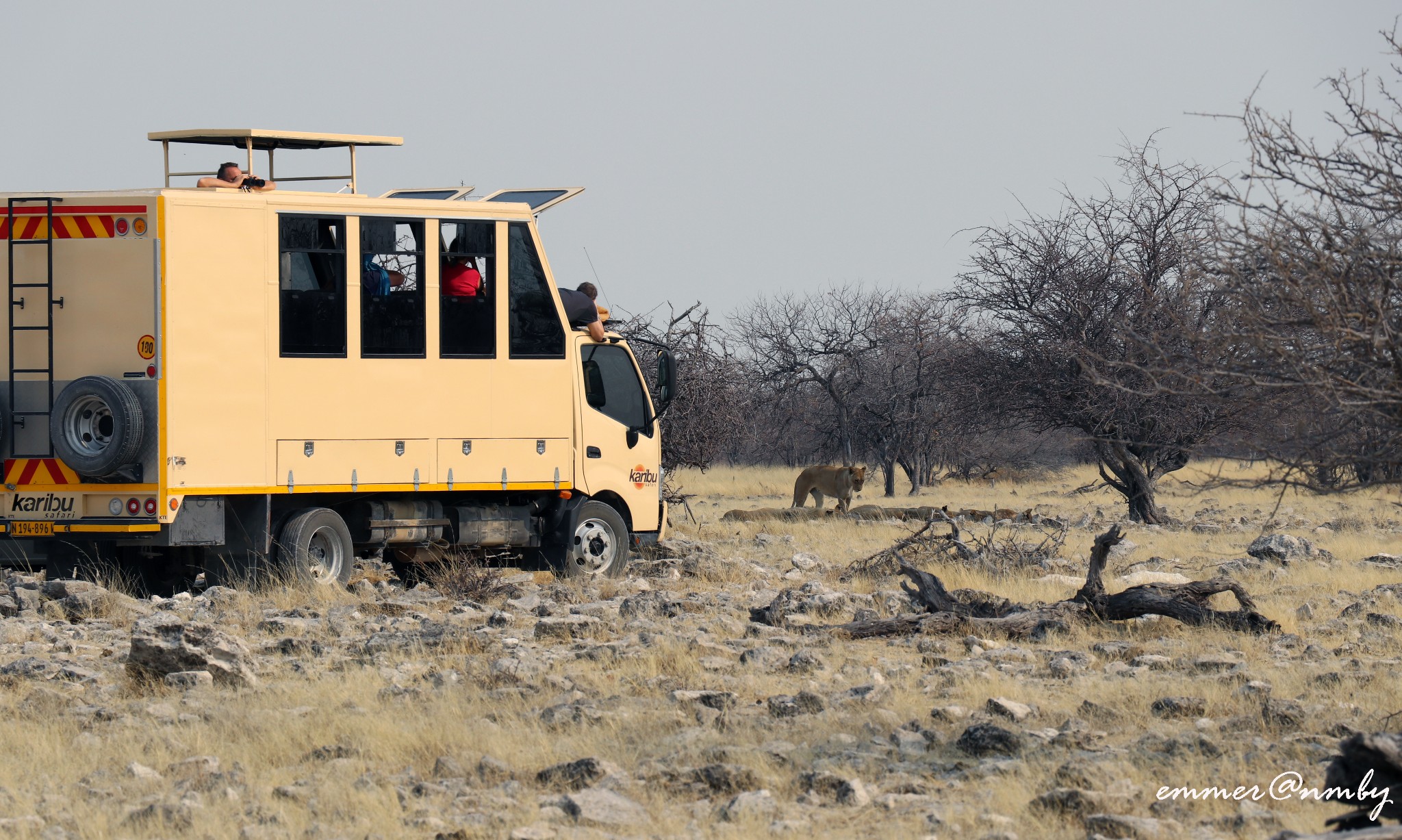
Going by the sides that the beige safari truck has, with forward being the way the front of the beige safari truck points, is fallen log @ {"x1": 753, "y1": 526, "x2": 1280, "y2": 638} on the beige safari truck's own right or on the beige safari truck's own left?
on the beige safari truck's own right

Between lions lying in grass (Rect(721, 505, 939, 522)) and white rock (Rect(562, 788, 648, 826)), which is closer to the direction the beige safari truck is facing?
the lions lying in grass

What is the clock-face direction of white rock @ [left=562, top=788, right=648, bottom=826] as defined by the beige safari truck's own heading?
The white rock is roughly at 4 o'clock from the beige safari truck.

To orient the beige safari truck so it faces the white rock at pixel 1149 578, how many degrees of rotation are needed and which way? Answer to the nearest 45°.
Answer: approximately 45° to its right

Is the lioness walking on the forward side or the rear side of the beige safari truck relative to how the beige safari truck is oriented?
on the forward side

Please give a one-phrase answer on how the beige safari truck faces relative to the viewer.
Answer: facing away from the viewer and to the right of the viewer

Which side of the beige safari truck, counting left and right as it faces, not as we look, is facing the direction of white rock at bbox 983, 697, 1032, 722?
right

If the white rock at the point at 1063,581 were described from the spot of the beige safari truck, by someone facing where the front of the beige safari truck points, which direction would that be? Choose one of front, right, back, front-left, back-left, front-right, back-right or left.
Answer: front-right

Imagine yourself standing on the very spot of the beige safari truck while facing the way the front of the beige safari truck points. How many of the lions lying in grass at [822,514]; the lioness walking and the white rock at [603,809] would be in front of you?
2
